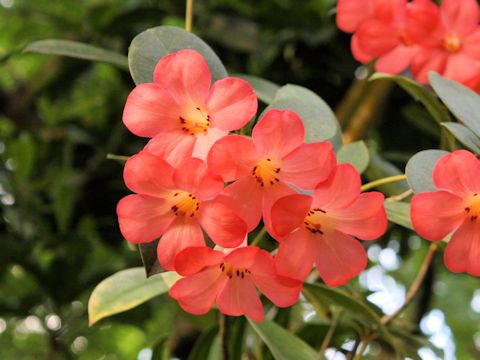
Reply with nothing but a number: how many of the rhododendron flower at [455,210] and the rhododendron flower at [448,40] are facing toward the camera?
2

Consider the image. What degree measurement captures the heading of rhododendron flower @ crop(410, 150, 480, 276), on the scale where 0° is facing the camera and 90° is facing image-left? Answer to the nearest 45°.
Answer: approximately 0°
